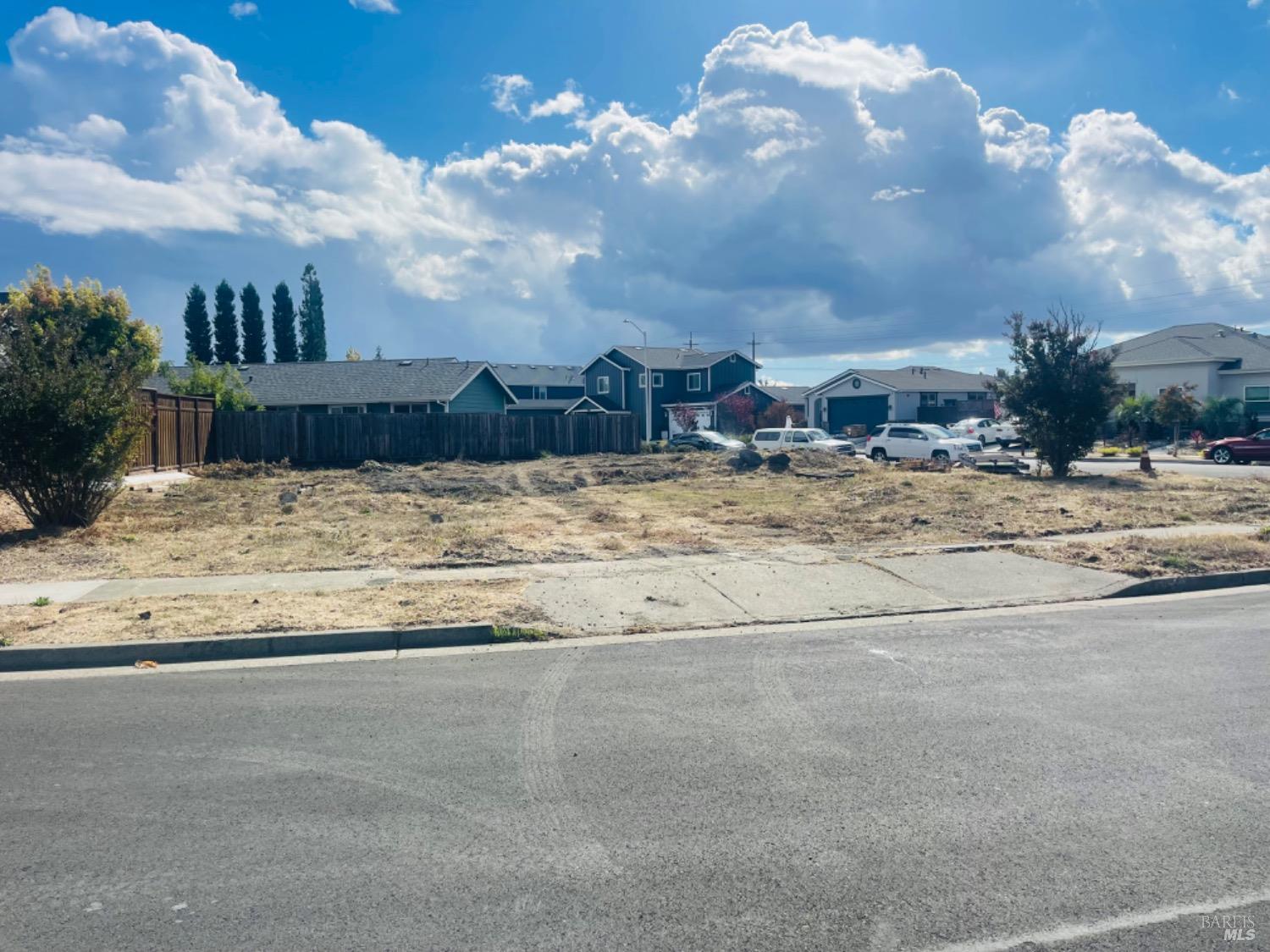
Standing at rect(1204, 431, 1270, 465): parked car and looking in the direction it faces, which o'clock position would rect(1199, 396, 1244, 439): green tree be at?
The green tree is roughly at 3 o'clock from the parked car.

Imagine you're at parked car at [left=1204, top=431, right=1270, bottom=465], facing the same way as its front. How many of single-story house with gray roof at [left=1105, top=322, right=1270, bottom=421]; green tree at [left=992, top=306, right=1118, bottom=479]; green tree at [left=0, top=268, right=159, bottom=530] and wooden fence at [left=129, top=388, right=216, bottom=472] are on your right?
1

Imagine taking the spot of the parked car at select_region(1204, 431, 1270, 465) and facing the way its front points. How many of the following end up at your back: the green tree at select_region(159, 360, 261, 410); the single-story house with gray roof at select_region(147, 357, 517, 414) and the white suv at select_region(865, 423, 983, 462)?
0

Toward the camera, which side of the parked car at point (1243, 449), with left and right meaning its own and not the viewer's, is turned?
left

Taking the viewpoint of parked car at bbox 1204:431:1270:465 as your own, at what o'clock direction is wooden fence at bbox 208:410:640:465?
The wooden fence is roughly at 11 o'clock from the parked car.

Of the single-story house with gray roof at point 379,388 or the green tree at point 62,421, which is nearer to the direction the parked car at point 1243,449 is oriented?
the single-story house with gray roof

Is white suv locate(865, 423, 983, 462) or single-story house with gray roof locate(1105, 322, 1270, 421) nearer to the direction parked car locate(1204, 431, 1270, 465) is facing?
the white suv

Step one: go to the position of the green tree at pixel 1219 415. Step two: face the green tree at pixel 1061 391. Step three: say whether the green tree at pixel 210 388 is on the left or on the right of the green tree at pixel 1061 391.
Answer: right

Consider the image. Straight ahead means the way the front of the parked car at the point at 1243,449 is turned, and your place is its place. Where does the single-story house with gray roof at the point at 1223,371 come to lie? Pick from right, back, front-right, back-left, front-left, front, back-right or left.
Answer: right

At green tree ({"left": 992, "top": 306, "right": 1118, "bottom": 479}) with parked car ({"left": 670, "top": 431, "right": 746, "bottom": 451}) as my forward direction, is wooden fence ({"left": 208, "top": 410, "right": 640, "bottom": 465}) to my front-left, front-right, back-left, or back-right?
front-left

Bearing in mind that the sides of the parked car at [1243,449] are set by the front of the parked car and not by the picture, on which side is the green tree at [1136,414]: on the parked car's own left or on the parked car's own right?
on the parked car's own right

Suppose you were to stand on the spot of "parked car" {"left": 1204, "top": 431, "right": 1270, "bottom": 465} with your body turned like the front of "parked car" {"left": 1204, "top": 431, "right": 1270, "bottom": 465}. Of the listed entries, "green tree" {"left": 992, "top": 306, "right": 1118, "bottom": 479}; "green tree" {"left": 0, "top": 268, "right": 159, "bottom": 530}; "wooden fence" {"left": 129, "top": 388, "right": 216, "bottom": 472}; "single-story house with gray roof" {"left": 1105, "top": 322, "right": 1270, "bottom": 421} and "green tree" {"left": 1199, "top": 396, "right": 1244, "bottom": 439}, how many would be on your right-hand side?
2

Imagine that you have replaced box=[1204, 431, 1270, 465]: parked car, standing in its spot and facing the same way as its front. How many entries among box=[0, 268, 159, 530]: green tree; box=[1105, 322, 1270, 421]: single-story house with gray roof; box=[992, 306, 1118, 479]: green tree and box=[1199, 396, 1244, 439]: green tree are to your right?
2
